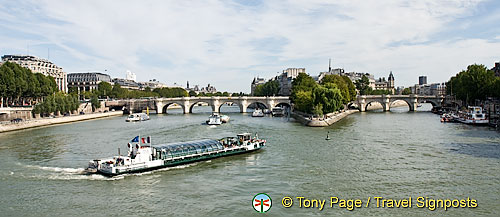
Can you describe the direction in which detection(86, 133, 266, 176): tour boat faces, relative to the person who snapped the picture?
facing away from the viewer and to the right of the viewer
